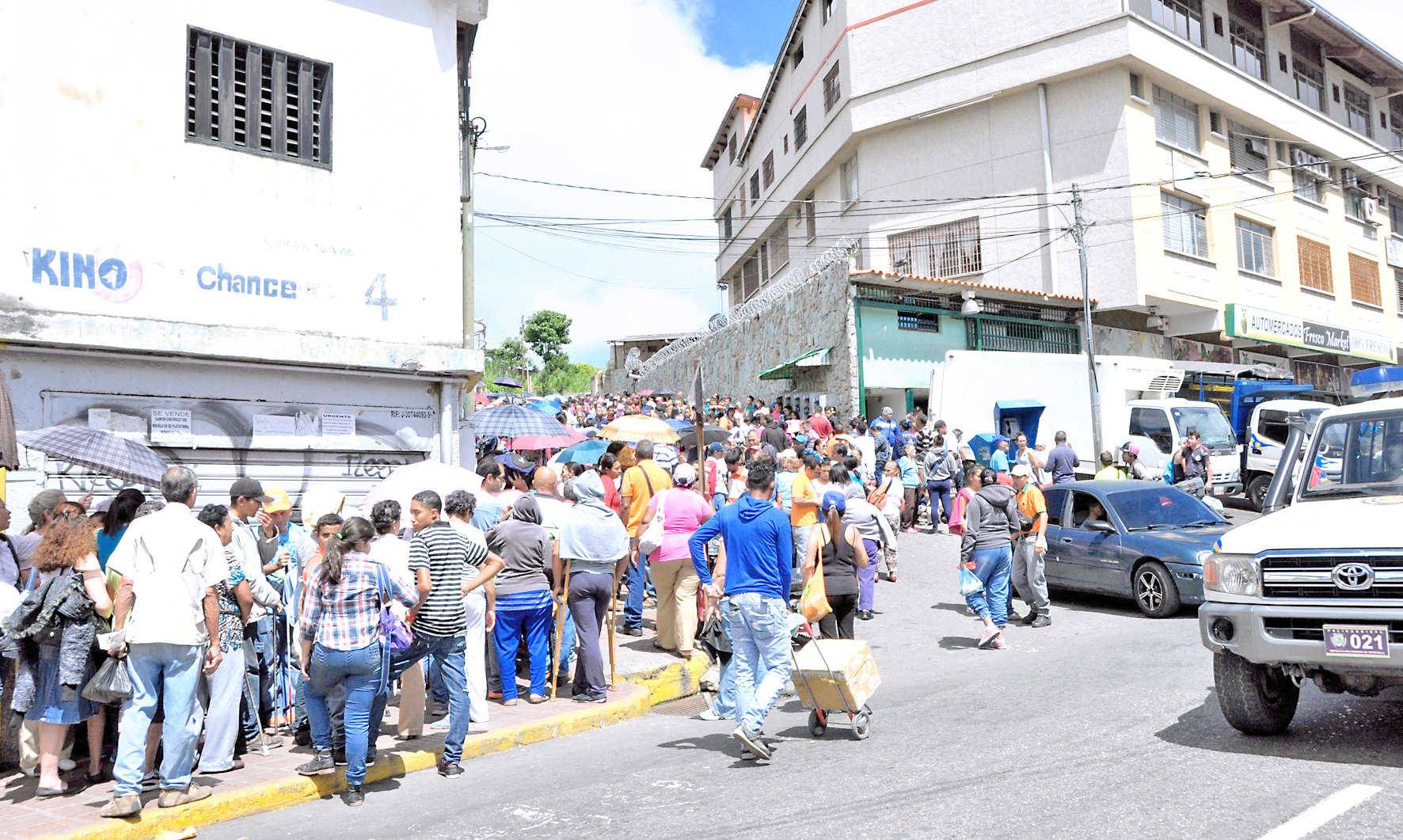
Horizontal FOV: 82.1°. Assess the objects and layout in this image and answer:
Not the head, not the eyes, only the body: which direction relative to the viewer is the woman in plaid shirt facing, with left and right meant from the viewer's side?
facing away from the viewer

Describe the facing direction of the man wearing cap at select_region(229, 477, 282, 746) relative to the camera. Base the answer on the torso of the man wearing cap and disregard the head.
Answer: to the viewer's right

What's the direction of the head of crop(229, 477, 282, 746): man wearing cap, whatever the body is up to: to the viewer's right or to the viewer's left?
to the viewer's right

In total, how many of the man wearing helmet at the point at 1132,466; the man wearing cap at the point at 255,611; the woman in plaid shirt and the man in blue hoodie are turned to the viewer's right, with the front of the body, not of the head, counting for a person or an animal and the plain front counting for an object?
1

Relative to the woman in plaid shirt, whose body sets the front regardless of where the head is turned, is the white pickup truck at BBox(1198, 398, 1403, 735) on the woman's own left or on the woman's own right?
on the woman's own right

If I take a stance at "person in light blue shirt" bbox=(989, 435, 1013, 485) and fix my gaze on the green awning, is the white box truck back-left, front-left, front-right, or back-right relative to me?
front-right

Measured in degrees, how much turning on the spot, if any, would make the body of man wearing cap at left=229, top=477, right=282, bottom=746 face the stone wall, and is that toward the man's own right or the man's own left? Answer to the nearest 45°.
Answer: approximately 45° to the man's own left

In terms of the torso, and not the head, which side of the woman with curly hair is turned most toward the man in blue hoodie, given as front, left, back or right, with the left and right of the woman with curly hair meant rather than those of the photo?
right

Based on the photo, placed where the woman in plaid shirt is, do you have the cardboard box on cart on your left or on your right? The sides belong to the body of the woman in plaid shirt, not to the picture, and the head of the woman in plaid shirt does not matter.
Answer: on your right

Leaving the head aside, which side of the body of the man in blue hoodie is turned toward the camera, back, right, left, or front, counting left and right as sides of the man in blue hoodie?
back

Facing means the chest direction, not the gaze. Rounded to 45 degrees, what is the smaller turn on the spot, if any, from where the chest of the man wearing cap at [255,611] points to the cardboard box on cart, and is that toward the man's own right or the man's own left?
approximately 45° to the man's own right

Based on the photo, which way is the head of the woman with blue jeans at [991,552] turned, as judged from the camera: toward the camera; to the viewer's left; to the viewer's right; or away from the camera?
away from the camera

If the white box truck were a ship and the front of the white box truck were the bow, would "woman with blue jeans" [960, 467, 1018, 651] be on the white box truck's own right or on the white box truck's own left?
on the white box truck's own right

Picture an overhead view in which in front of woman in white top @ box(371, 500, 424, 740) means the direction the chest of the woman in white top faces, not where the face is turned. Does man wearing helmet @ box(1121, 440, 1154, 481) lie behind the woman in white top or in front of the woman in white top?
in front
